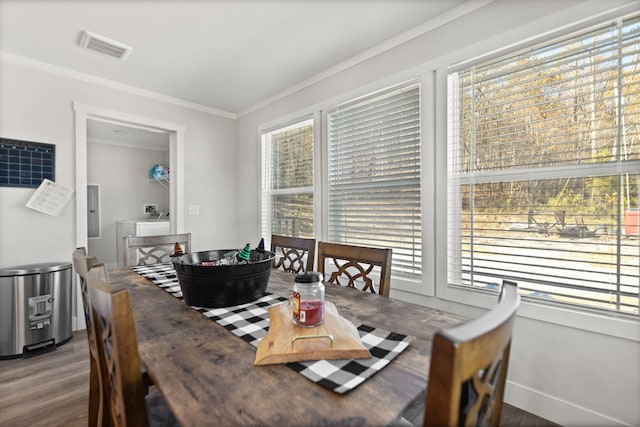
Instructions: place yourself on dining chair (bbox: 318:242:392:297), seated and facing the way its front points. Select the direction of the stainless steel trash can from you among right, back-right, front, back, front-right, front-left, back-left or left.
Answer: front-right

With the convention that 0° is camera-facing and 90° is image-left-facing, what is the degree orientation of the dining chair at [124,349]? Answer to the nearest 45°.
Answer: approximately 270°

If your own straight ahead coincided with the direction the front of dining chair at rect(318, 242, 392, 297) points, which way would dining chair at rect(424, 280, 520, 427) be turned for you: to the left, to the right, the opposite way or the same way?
to the right

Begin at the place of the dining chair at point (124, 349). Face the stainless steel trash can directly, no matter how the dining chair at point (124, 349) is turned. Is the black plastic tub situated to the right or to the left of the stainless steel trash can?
right

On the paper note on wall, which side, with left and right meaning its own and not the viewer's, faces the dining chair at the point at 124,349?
front

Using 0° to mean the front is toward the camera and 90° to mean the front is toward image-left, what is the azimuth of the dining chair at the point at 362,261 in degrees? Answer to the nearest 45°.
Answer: approximately 45°

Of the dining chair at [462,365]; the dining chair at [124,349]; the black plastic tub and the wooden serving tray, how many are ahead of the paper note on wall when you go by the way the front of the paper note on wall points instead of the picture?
4

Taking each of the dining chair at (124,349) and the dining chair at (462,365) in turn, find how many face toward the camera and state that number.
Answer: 0

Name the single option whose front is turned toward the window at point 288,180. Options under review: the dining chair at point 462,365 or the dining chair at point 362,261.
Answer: the dining chair at point 462,365

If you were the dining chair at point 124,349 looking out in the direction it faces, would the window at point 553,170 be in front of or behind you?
in front

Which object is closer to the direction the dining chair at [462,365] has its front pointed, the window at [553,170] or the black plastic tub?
the black plastic tub

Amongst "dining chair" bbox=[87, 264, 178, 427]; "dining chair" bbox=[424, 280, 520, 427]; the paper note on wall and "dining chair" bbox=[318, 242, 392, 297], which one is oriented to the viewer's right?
"dining chair" bbox=[87, 264, 178, 427]

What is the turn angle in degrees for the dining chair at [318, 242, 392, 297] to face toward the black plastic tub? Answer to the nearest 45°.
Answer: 0° — it already faces it

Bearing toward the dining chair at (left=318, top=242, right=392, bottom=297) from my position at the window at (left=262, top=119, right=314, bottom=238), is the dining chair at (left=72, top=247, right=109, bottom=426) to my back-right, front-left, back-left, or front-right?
front-right
